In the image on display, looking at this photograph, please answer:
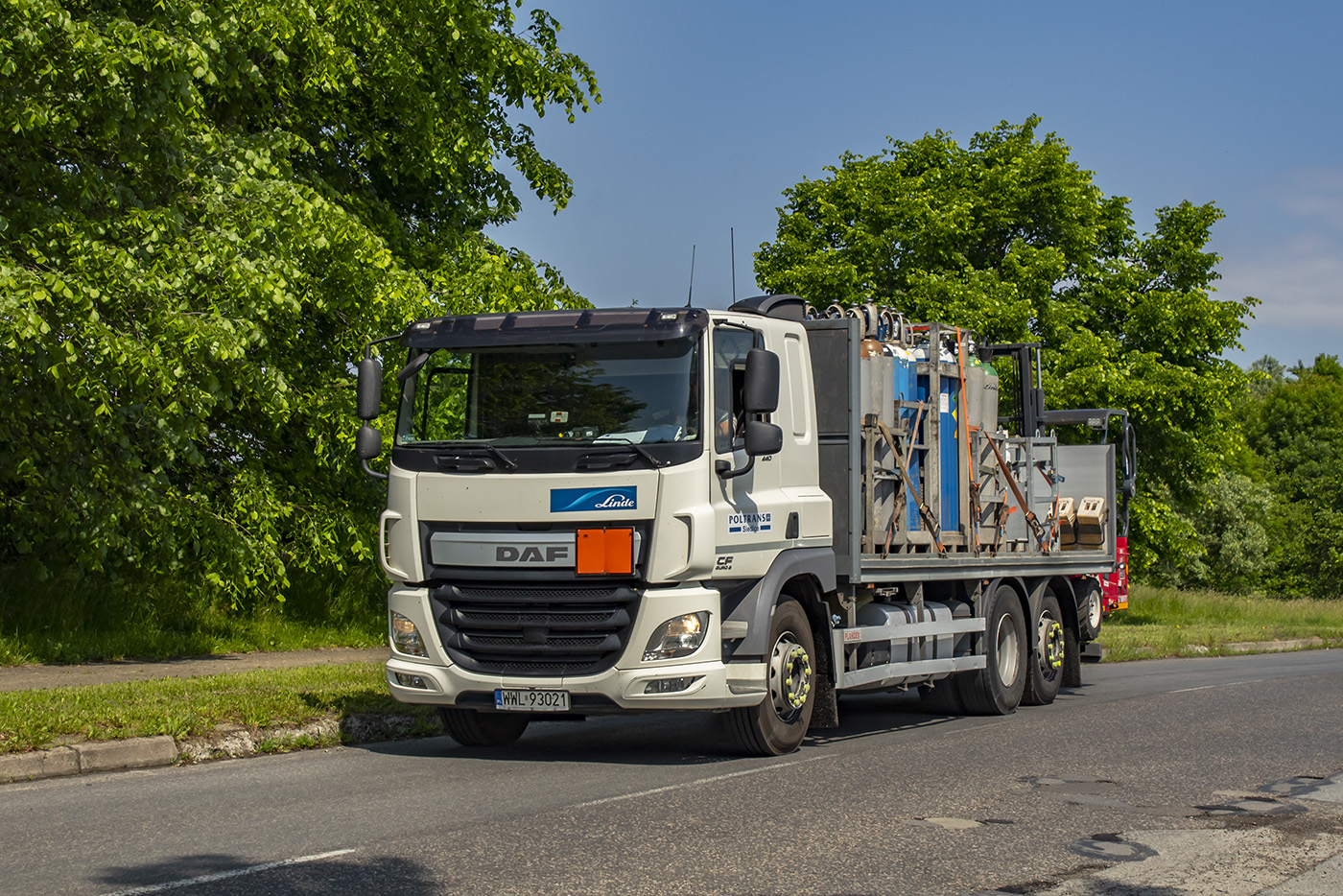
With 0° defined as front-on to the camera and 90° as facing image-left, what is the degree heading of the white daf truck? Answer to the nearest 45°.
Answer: approximately 45°

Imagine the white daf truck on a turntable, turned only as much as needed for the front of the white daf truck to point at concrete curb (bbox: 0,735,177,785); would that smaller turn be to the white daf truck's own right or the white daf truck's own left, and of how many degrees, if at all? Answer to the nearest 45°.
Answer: approximately 45° to the white daf truck's own right

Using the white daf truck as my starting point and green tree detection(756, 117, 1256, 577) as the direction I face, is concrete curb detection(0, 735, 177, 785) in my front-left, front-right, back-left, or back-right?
back-left

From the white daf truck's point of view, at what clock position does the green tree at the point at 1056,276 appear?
The green tree is roughly at 5 o'clock from the white daf truck.

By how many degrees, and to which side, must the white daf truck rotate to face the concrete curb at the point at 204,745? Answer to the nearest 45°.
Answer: approximately 45° to its right
